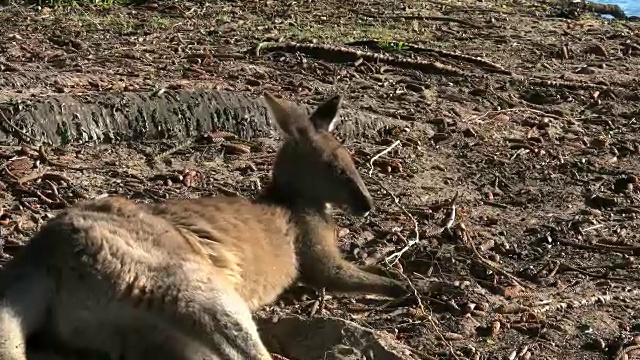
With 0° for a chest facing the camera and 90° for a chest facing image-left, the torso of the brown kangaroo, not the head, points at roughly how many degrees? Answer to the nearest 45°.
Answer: approximately 270°

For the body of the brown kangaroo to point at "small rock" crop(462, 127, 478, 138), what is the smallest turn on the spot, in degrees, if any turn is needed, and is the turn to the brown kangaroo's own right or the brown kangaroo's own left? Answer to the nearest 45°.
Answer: approximately 45° to the brown kangaroo's own left

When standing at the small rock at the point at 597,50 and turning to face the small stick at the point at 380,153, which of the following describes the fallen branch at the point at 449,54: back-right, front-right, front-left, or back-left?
front-right

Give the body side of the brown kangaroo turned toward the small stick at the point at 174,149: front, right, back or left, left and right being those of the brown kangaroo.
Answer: left

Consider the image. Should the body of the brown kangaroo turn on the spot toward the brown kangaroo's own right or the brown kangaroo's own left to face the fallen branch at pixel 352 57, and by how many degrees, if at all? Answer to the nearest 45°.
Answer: approximately 90° to the brown kangaroo's own left

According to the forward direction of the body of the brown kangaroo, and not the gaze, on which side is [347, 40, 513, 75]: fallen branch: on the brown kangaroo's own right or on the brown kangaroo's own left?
on the brown kangaroo's own left

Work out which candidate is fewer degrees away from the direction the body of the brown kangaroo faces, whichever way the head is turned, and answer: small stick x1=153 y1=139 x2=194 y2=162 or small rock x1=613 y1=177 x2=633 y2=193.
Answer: the small rock

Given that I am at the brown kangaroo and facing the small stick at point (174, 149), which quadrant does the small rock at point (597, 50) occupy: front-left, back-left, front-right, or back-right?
front-right

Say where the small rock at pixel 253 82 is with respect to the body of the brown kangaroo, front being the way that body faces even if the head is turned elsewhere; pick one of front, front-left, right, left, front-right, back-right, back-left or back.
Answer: left

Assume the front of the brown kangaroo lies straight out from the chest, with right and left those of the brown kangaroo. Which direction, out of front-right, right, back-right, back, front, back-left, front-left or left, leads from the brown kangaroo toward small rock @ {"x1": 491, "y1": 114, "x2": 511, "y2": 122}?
front-left
